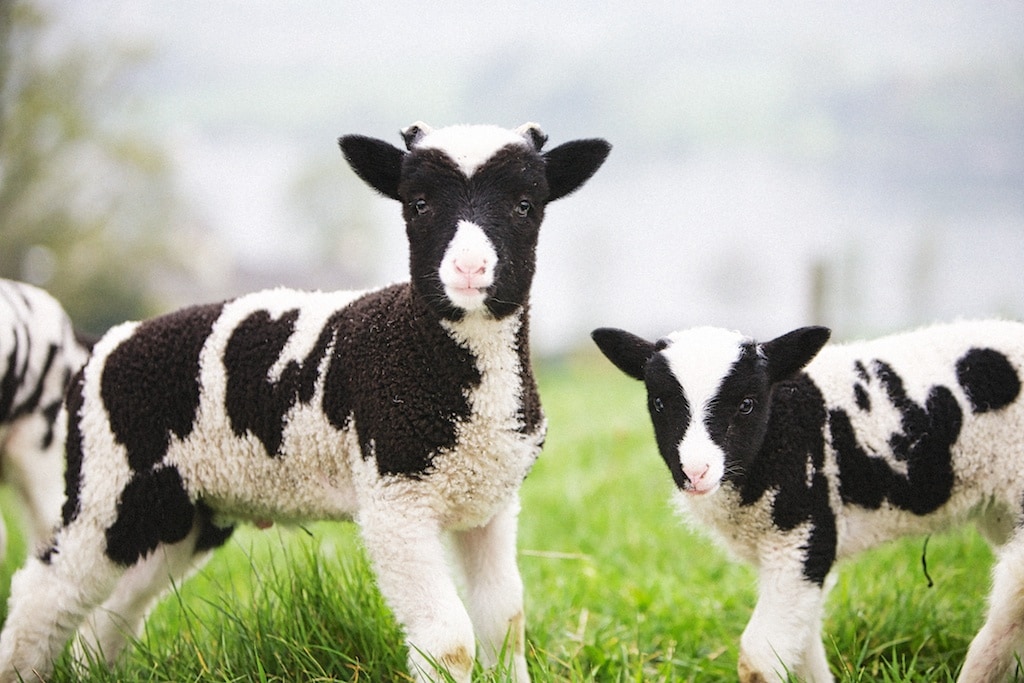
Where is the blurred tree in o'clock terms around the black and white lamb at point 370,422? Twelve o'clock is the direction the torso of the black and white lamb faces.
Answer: The blurred tree is roughly at 7 o'clock from the black and white lamb.

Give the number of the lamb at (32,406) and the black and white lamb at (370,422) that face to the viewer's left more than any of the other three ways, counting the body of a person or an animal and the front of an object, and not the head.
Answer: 1

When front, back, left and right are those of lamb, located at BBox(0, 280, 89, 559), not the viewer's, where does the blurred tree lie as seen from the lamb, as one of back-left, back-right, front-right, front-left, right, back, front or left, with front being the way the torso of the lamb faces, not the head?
right

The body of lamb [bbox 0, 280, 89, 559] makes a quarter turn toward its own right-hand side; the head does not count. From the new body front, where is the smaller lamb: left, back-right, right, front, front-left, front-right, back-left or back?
back-right

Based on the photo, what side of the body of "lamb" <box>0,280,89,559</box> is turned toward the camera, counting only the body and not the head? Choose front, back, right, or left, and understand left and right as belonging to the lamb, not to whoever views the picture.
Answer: left

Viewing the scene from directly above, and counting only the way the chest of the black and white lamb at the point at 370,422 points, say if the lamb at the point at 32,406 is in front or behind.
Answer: behind

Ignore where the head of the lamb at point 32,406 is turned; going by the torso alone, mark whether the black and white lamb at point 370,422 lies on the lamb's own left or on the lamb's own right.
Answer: on the lamb's own left

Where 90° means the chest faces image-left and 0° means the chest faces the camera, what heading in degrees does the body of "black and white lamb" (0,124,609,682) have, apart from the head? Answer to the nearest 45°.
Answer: approximately 315°
